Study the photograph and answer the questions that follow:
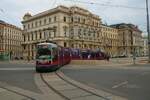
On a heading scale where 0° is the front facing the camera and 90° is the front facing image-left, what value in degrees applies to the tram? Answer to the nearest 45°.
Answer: approximately 45°
